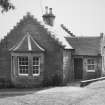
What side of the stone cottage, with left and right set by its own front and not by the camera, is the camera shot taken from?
front
